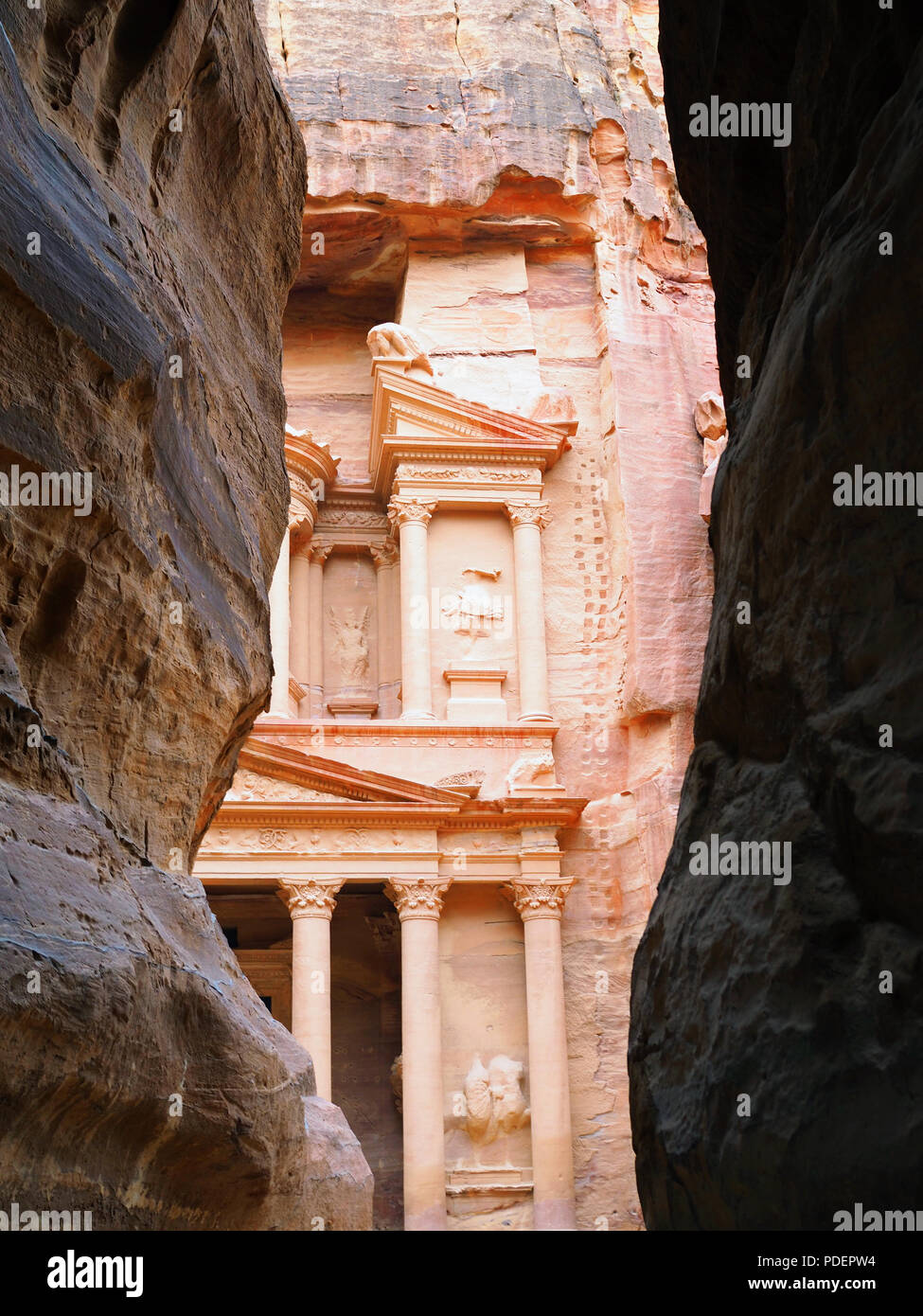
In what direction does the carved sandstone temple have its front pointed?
toward the camera
